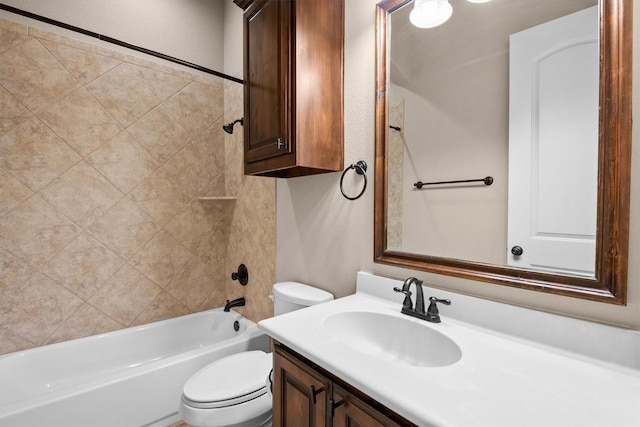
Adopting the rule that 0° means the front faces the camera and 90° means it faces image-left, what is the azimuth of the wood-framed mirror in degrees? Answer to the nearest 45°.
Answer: approximately 45°

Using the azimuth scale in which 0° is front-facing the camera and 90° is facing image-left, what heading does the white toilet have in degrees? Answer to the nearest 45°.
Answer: approximately 45°

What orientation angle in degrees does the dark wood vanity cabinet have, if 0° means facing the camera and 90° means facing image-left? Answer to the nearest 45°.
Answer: approximately 45°

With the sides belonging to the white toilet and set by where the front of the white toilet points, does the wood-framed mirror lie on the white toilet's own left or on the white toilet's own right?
on the white toilet's own left

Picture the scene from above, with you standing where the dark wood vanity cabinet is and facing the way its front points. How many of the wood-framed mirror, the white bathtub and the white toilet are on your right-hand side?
2

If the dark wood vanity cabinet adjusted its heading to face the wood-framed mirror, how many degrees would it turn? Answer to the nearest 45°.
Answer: approximately 135° to its left

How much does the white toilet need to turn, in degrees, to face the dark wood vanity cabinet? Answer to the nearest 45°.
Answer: approximately 90° to its left
